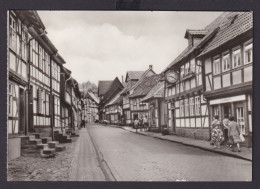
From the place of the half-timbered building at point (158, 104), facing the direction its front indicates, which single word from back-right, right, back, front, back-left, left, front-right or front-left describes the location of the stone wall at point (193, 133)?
left

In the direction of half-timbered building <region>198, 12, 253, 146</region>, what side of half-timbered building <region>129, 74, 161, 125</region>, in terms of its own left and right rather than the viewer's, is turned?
left

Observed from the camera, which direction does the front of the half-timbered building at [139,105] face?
facing the viewer and to the left of the viewer

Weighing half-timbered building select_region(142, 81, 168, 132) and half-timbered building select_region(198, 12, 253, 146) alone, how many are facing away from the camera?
0

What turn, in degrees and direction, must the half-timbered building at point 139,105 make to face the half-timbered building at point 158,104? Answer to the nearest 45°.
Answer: approximately 90° to its left

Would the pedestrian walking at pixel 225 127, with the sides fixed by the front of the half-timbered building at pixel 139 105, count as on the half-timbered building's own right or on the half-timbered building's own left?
on the half-timbered building's own left

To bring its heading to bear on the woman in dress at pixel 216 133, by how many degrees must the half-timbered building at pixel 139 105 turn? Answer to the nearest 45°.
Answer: approximately 90° to its left

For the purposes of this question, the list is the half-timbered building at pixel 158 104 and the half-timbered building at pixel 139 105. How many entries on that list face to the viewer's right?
0
